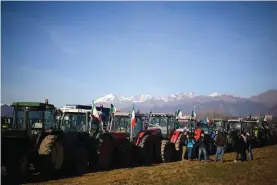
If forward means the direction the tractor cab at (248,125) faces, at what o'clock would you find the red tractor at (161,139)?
The red tractor is roughly at 11 o'clock from the tractor cab.

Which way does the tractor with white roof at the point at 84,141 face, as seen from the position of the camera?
facing the viewer and to the left of the viewer

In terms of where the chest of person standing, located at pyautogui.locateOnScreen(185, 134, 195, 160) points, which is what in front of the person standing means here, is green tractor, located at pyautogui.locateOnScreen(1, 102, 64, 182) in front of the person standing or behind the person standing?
behind

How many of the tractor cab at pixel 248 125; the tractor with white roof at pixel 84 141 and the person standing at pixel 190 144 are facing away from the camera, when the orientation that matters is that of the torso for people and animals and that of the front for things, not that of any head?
1

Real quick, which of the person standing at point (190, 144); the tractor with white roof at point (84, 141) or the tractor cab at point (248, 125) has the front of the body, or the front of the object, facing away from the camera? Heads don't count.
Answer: the person standing

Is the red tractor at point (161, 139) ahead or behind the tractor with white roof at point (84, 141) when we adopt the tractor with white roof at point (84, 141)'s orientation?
behind

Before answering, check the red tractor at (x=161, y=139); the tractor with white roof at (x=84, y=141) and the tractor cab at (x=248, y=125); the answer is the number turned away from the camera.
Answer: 0

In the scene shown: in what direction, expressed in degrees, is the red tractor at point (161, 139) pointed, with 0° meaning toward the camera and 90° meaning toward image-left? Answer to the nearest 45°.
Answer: approximately 45°

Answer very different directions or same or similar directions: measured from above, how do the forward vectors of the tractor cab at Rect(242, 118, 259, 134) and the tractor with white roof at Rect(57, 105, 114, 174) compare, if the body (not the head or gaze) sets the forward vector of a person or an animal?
same or similar directions

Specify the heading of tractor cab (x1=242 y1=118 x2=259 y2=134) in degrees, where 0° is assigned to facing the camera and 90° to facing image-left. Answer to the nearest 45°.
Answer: approximately 45°

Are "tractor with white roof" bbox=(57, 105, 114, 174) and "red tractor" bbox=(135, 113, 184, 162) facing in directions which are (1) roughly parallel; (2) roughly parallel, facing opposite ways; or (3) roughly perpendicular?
roughly parallel

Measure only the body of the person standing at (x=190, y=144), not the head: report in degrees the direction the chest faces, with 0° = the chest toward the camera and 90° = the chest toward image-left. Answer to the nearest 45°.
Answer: approximately 180°

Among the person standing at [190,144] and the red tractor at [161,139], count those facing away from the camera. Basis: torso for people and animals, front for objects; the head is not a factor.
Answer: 1

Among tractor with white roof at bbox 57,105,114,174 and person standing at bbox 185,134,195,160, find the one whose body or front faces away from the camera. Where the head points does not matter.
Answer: the person standing

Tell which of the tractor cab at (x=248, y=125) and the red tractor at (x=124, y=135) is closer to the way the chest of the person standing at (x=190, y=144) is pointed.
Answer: the tractor cab

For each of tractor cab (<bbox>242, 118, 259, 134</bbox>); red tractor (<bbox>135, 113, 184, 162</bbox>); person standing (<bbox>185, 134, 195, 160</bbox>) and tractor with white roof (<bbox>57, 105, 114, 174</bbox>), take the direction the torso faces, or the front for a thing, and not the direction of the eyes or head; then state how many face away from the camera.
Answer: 1

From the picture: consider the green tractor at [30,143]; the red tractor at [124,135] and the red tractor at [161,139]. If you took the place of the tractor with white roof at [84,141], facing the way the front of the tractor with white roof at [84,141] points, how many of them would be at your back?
2
